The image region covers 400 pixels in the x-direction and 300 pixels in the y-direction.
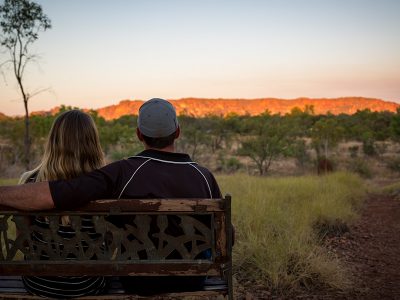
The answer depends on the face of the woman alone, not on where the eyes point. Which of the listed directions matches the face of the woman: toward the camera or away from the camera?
away from the camera

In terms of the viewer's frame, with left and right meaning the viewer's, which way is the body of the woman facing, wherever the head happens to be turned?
facing away from the viewer

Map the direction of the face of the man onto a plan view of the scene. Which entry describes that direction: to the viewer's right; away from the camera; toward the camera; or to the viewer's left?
away from the camera

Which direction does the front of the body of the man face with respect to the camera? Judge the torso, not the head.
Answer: away from the camera

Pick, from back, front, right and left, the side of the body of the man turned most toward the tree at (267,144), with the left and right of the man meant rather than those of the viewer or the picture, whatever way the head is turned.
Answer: front

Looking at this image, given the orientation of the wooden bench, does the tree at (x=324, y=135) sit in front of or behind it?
in front

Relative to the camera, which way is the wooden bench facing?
away from the camera
